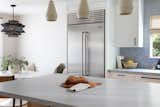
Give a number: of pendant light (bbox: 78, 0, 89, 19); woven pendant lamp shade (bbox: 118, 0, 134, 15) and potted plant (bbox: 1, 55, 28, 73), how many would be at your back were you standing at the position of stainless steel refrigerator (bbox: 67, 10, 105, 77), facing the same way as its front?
0

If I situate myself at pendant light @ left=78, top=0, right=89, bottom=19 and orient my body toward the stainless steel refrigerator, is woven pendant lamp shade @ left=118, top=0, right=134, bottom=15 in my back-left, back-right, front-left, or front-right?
back-right

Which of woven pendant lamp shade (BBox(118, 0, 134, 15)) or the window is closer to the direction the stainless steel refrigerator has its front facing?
the woven pendant lamp shade

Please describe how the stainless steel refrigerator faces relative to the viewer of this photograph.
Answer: facing the viewer and to the left of the viewer

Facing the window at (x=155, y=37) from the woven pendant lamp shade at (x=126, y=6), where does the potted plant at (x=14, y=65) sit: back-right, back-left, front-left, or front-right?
front-left

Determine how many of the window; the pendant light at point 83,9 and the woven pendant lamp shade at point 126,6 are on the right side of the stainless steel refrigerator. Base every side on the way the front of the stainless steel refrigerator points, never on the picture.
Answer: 0

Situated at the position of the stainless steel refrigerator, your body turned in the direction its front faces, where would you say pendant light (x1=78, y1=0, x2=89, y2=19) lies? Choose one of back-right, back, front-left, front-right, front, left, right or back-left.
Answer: front-left

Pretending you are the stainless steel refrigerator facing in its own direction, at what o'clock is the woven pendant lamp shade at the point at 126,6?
The woven pendant lamp shade is roughly at 10 o'clock from the stainless steel refrigerator.
